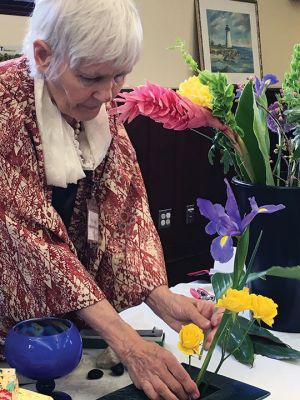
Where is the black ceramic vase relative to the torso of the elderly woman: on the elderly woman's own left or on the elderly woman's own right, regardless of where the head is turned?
on the elderly woman's own left

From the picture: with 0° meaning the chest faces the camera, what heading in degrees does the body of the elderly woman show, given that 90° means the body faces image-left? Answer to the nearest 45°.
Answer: approximately 315°
